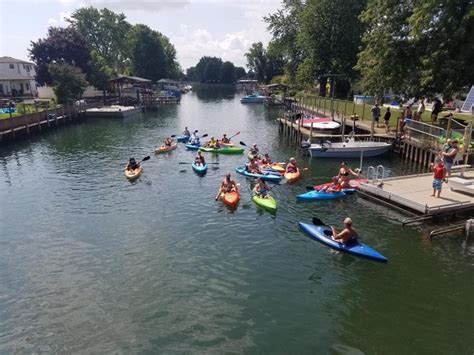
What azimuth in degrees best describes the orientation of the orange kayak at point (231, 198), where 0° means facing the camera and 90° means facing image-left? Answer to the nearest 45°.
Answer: approximately 0°

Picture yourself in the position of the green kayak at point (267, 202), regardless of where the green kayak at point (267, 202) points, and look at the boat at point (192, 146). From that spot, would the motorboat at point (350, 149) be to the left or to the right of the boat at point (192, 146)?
right

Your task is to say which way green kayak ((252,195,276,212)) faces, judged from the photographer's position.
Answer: facing the viewer and to the right of the viewer

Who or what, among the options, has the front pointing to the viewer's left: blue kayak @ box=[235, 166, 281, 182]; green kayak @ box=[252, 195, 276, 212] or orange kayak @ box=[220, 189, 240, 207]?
the blue kayak

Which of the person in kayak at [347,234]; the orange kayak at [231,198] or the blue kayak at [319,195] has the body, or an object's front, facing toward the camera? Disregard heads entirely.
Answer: the orange kayak

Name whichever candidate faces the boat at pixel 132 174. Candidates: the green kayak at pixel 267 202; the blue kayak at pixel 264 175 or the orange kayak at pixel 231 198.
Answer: the blue kayak

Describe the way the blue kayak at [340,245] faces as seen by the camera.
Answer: facing away from the viewer and to the left of the viewer

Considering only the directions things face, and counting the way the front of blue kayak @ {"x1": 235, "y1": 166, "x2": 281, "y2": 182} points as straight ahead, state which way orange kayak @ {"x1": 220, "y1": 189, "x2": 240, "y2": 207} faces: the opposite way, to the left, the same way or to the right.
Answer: to the left
